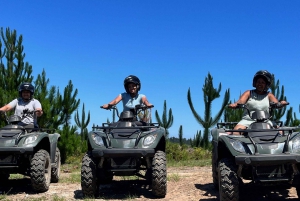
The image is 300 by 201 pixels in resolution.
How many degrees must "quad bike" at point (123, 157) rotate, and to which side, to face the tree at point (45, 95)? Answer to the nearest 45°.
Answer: approximately 180°

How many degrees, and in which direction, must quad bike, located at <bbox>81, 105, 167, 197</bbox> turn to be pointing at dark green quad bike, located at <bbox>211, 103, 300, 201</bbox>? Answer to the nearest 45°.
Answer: approximately 45° to its left

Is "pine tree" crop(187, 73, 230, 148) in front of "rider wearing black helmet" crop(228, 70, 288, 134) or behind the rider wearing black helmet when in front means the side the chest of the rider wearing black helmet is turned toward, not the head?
behind

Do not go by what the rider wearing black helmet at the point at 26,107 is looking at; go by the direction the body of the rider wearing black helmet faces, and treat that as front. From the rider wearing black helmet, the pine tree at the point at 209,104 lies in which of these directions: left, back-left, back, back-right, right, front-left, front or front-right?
back-left

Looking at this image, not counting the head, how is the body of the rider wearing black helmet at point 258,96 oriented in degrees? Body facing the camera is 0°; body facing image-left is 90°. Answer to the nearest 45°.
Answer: approximately 0°

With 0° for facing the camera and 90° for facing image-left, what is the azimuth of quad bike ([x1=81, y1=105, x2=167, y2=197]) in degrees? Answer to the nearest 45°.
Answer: approximately 0°

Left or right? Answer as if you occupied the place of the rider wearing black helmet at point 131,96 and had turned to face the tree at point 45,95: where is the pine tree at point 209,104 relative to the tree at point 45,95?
right

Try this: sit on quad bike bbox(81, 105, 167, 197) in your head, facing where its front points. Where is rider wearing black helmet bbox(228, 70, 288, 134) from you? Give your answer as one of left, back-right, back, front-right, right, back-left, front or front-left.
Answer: left

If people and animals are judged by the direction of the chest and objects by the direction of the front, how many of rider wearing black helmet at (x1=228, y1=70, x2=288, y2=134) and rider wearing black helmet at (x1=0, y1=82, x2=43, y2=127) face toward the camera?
2

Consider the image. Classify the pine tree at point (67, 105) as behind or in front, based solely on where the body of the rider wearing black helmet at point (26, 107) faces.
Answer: behind
